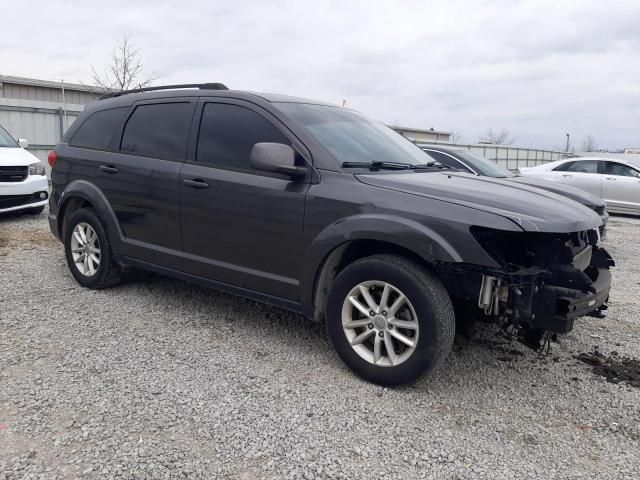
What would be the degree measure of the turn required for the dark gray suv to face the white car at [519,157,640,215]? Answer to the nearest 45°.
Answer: approximately 90° to its left

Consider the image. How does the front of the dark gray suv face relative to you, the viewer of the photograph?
facing the viewer and to the right of the viewer

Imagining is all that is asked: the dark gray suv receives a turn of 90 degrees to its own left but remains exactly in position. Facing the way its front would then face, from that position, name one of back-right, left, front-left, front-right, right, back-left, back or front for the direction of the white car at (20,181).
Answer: left

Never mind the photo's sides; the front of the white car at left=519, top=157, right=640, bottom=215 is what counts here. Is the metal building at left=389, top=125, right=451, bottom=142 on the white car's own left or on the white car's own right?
on the white car's own left

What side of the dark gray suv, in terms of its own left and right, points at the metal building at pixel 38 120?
back

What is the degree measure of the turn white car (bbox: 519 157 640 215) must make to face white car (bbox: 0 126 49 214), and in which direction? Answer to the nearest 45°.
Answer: approximately 135° to its right

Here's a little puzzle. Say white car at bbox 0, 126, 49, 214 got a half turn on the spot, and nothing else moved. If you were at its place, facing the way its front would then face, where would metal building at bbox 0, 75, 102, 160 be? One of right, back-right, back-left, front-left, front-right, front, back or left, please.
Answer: front-right

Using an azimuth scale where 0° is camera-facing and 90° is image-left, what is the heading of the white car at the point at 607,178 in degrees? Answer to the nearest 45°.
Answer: approximately 270°

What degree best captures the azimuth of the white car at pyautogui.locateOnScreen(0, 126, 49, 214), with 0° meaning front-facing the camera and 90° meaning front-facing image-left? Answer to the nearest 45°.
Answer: approximately 315°

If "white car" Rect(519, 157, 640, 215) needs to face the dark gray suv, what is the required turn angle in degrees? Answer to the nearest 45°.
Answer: approximately 90° to its right

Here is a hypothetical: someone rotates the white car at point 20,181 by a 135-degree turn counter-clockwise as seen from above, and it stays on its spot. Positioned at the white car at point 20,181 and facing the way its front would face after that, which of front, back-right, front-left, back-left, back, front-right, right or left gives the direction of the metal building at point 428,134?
front-right

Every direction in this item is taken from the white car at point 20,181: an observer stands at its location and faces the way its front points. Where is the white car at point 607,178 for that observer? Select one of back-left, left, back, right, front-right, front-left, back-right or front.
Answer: front-left

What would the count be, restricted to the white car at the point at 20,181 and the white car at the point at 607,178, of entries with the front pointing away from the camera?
0
